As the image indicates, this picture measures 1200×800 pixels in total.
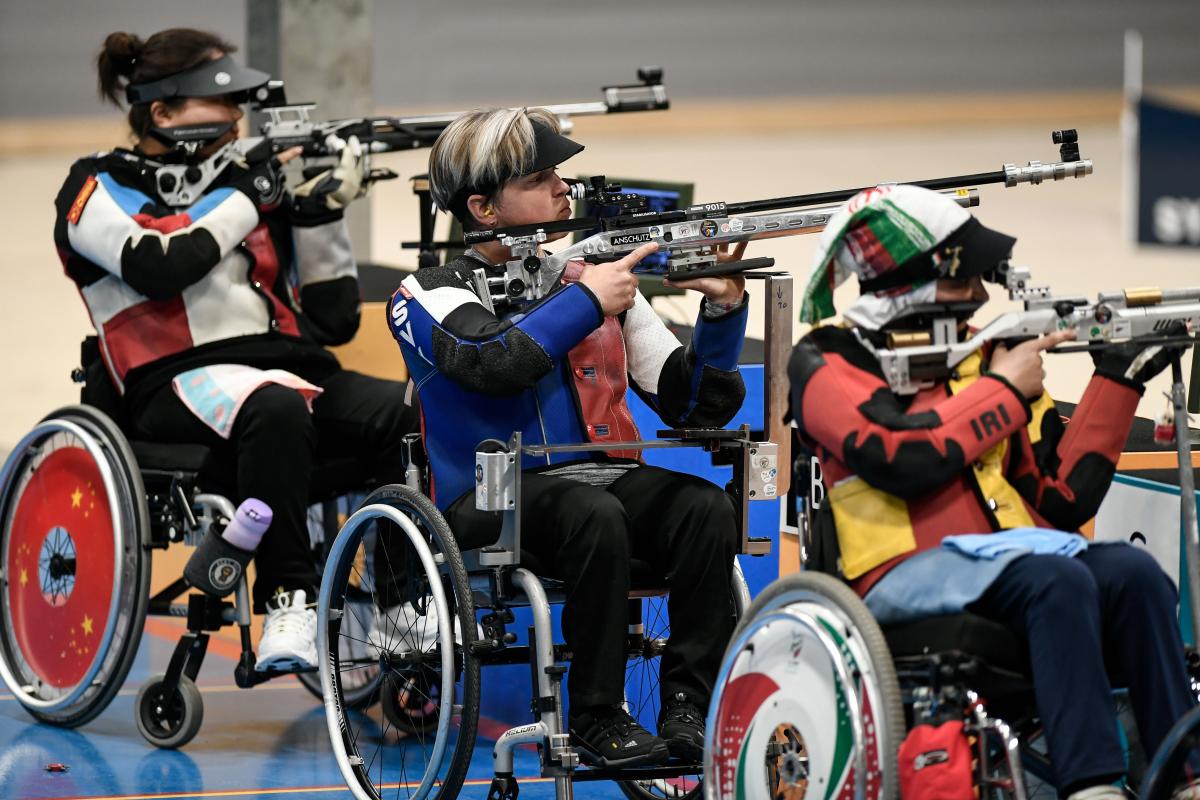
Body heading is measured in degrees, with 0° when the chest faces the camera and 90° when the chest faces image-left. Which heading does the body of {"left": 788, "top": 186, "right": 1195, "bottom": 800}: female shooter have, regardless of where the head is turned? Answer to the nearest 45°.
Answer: approximately 315°

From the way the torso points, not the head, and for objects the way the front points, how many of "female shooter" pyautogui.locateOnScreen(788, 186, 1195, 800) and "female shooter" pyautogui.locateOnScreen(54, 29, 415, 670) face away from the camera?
0

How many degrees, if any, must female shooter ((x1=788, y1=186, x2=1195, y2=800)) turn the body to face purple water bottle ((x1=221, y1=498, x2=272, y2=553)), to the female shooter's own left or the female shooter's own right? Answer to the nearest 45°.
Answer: approximately 180°

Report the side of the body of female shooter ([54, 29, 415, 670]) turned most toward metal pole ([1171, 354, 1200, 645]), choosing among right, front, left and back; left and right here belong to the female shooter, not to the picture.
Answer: front

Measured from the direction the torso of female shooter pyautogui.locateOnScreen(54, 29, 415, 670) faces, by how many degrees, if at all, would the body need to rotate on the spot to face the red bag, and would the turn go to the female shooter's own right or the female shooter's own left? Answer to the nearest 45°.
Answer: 0° — they already face it

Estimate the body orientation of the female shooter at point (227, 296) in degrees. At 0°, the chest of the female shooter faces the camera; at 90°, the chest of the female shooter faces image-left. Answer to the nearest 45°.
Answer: approximately 315°

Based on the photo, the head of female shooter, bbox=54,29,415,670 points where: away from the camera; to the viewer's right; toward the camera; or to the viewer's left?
to the viewer's right

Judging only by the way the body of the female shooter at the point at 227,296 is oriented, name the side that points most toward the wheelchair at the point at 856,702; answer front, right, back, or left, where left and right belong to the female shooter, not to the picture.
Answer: front

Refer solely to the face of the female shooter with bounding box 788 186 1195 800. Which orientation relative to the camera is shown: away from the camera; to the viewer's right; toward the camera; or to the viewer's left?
to the viewer's right
